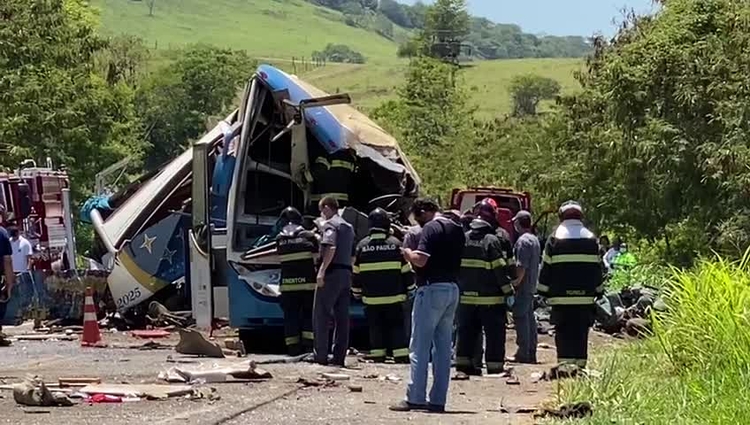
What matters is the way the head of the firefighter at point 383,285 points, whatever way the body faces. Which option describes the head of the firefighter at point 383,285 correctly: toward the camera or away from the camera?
away from the camera

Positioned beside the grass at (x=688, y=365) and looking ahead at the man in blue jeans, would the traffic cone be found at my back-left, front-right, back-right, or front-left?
front-right

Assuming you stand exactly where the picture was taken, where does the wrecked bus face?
facing the viewer and to the right of the viewer

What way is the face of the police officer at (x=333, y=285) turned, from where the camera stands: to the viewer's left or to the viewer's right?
to the viewer's left

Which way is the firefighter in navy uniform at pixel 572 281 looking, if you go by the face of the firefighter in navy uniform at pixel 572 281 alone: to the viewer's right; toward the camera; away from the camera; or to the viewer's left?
away from the camera

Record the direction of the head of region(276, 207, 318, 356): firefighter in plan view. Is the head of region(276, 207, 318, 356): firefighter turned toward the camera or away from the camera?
away from the camera

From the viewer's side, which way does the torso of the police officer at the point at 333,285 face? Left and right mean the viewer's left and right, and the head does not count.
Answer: facing away from the viewer and to the left of the viewer

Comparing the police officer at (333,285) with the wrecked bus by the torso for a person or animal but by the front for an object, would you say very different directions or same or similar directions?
very different directions

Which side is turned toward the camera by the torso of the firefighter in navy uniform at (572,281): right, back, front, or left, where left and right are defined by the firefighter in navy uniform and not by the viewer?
back

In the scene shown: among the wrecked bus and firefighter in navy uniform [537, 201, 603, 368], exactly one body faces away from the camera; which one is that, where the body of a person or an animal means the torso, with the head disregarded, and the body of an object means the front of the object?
the firefighter in navy uniform

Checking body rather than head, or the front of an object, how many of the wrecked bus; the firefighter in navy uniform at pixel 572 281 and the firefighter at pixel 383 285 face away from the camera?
2

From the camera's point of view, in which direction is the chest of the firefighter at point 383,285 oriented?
away from the camera

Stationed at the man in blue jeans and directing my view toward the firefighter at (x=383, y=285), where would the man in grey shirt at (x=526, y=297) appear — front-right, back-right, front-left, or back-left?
front-right

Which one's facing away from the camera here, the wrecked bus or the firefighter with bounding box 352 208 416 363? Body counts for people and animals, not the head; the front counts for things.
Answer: the firefighter

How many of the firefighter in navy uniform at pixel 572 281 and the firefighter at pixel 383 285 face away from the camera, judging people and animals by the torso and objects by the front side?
2

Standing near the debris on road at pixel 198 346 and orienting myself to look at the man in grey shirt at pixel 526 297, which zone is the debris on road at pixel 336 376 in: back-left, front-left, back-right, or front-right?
front-right

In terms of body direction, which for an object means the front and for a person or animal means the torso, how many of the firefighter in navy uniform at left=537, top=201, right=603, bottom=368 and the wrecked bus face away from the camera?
1
